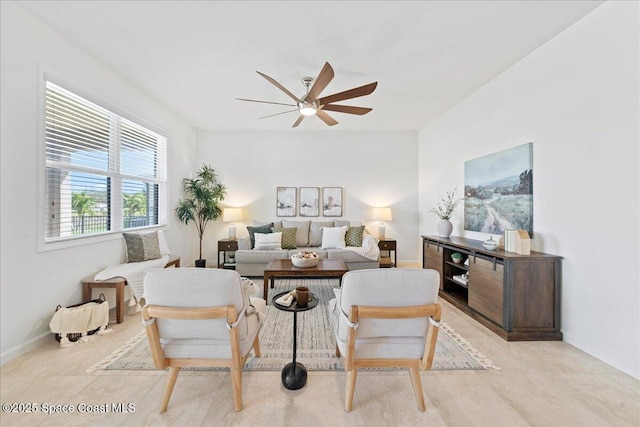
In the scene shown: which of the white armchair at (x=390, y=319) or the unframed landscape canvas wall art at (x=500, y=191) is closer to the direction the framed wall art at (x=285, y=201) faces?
the white armchair

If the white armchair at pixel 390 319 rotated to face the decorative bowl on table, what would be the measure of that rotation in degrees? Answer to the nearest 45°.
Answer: approximately 45° to its left

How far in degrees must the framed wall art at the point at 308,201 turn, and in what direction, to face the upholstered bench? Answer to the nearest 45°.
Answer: approximately 45° to its right

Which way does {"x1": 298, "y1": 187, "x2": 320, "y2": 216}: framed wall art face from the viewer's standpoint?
toward the camera

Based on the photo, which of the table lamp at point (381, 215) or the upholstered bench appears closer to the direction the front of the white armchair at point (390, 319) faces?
the table lamp

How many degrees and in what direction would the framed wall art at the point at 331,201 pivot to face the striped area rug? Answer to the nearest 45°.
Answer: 0° — it already faces it

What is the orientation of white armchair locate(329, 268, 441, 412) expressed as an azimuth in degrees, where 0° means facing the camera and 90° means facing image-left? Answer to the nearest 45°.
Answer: approximately 180°

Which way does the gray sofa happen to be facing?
toward the camera

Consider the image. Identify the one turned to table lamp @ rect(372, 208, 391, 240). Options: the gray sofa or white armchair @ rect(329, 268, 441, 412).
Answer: the white armchair

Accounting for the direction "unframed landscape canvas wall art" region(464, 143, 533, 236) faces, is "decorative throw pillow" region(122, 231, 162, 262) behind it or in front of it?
in front

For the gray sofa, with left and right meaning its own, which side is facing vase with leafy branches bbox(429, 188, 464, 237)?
left

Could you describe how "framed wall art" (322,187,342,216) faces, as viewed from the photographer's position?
facing the viewer

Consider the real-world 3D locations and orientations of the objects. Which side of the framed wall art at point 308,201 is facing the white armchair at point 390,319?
front
